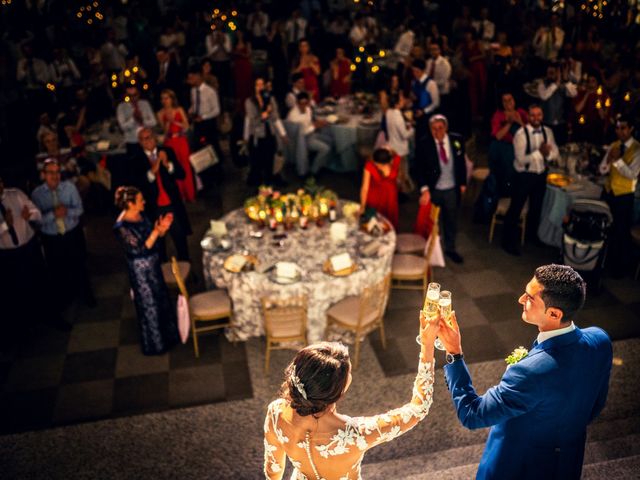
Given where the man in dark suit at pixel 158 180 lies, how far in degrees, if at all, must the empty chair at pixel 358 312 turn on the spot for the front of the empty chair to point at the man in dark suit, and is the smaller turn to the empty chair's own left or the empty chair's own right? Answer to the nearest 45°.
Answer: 0° — it already faces them

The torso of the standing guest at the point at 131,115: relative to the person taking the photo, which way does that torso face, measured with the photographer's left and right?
facing the viewer

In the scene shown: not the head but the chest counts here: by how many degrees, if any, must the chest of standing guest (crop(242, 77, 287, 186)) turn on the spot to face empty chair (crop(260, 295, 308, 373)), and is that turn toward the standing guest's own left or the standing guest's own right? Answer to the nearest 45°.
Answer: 0° — they already face it

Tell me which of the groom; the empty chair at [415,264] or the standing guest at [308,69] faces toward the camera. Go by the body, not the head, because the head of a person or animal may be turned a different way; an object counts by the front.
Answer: the standing guest

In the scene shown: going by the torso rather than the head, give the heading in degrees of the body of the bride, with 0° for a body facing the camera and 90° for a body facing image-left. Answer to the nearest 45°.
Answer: approximately 180°

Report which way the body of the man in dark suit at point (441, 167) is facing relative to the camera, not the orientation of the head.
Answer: toward the camera

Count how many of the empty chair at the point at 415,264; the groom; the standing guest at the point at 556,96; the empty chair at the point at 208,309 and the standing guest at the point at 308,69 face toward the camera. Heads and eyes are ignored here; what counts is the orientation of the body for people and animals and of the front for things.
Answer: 2

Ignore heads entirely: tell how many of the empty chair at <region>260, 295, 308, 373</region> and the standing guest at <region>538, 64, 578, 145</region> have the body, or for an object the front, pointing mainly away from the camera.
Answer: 1

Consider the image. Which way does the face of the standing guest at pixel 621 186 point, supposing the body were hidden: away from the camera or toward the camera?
toward the camera

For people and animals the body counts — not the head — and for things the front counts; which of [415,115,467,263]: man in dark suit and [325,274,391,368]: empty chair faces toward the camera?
the man in dark suit

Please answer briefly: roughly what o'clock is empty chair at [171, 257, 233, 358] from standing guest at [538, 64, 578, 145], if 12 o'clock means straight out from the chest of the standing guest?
The empty chair is roughly at 1 o'clock from the standing guest.

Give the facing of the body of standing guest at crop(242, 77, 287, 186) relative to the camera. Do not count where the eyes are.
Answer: toward the camera

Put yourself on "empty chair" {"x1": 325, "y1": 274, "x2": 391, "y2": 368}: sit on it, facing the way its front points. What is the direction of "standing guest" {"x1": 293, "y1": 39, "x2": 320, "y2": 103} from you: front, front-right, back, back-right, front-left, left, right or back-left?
front-right

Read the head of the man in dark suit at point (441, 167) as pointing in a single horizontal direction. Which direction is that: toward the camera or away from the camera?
toward the camera

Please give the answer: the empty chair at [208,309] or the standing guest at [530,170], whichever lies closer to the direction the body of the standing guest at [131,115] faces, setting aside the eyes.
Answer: the empty chair

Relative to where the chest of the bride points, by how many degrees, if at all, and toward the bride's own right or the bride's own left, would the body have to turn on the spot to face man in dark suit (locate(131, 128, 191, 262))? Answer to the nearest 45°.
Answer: approximately 45° to the bride's own left
